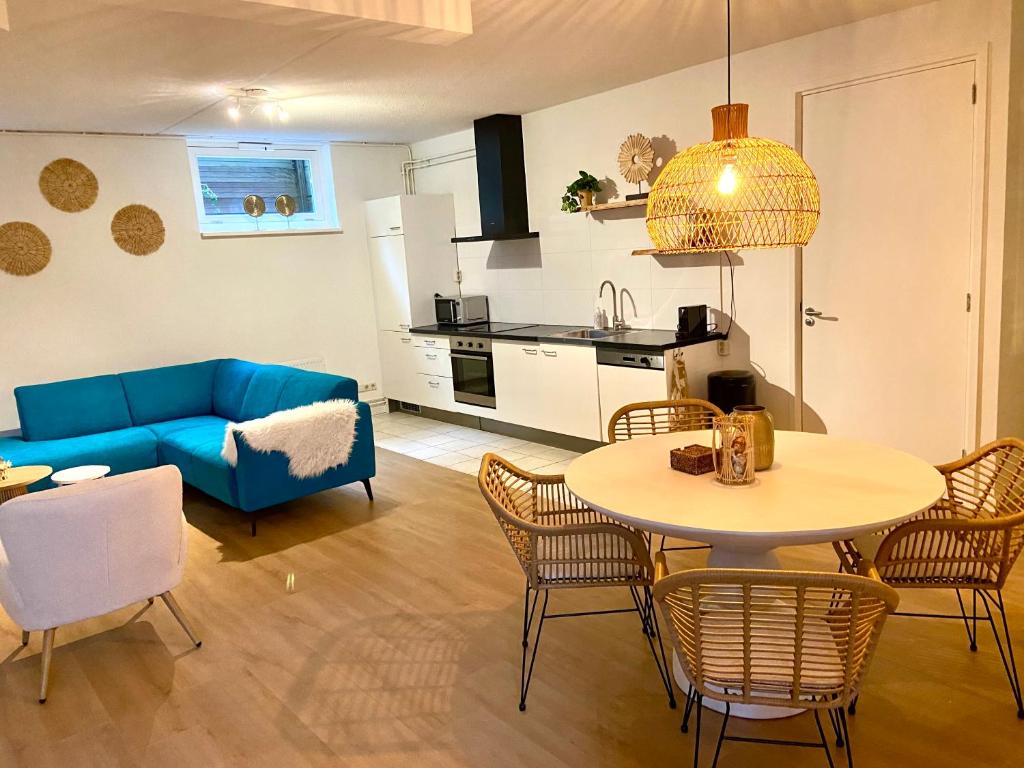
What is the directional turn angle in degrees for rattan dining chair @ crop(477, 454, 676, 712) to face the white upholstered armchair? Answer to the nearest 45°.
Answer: approximately 180°

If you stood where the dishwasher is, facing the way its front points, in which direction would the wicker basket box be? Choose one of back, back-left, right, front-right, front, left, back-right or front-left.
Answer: front-left

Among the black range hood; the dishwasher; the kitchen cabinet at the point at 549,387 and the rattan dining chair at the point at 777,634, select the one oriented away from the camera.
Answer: the rattan dining chair

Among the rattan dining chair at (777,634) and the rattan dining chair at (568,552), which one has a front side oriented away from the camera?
the rattan dining chair at (777,634)

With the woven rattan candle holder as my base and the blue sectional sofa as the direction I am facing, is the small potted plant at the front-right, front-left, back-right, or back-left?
front-right

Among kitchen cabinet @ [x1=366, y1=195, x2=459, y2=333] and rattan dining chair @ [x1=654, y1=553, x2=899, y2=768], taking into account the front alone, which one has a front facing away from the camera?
the rattan dining chair

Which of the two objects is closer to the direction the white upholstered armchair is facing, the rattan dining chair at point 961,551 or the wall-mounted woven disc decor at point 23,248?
the wall-mounted woven disc decor

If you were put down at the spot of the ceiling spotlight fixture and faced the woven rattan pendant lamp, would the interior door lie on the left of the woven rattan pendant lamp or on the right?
left

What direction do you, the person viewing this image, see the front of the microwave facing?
facing the viewer and to the left of the viewer

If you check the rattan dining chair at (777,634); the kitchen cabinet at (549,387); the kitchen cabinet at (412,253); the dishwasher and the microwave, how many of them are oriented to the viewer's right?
0

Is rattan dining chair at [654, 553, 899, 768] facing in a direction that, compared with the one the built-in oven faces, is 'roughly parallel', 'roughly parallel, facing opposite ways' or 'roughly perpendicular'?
roughly parallel, facing opposite ways

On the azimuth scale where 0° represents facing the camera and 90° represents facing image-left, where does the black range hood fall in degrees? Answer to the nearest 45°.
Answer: approximately 45°

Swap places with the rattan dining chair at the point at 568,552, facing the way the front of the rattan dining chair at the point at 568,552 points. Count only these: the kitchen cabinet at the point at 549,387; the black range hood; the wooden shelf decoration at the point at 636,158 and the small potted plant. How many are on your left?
4

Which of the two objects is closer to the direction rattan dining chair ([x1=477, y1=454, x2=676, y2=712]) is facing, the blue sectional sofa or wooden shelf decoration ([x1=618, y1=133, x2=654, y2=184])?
the wooden shelf decoration

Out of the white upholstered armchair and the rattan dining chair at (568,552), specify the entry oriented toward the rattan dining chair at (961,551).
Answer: the rattan dining chair at (568,552)

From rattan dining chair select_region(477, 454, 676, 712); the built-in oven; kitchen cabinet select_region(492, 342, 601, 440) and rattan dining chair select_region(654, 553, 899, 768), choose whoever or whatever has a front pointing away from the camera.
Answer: rattan dining chair select_region(654, 553, 899, 768)

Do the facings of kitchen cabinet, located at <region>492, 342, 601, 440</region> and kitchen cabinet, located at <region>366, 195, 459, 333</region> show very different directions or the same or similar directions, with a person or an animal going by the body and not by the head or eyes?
same or similar directions

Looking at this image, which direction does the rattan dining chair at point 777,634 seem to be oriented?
away from the camera

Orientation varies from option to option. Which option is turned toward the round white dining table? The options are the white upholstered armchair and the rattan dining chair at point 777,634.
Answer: the rattan dining chair

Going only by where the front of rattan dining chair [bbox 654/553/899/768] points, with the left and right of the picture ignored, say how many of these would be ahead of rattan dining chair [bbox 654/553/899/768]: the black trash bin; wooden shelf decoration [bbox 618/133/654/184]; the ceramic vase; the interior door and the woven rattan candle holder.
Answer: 5

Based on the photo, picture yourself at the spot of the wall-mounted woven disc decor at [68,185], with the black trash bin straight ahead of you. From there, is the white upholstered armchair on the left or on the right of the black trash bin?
right

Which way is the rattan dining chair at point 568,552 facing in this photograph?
to the viewer's right

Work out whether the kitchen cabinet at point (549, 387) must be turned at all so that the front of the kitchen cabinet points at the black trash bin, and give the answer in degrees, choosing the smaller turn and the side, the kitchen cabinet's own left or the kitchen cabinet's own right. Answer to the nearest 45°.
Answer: approximately 90° to the kitchen cabinet's own left
